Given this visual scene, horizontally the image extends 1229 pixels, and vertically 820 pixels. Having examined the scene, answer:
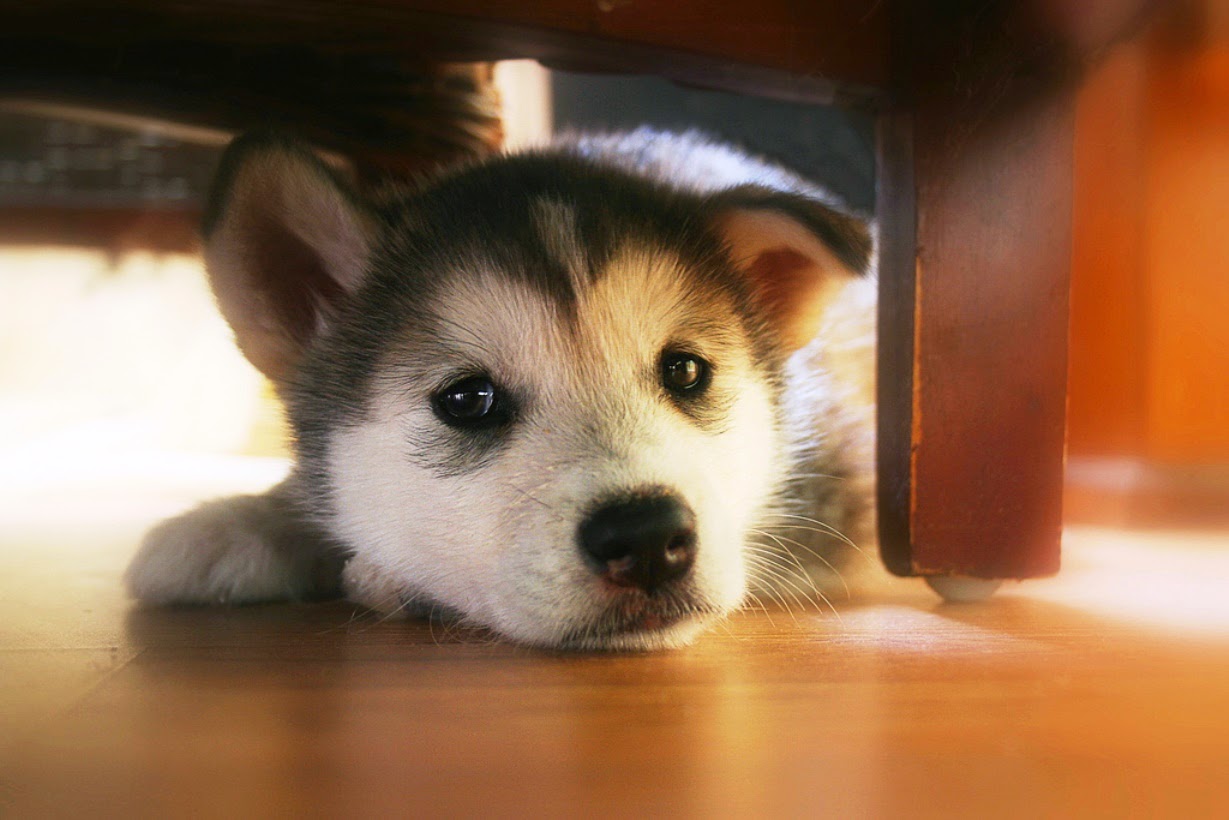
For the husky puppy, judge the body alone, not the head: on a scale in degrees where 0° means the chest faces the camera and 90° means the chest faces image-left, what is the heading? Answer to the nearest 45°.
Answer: approximately 0°
